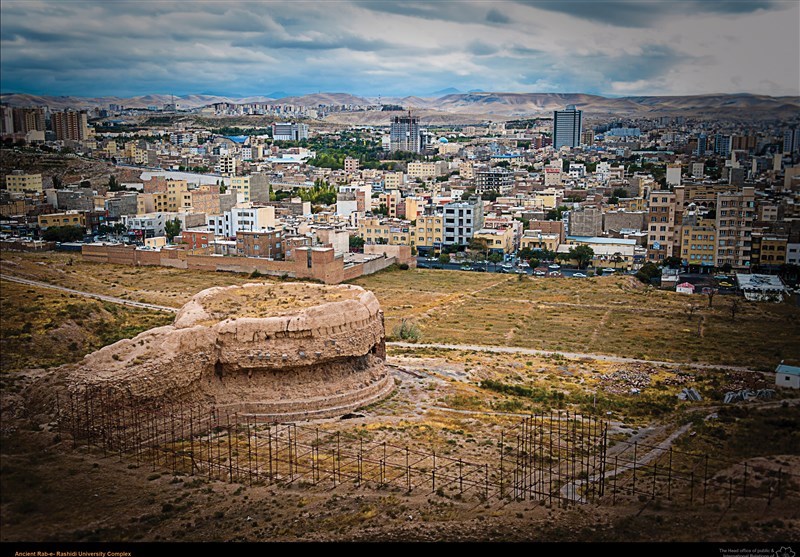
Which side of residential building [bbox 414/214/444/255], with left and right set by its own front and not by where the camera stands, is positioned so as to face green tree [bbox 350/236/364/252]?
right

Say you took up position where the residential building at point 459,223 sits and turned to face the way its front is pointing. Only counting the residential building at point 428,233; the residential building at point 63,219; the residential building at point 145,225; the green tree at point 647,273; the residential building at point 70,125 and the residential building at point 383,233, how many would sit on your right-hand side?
5

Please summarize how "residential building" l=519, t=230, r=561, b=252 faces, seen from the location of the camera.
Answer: facing the viewer

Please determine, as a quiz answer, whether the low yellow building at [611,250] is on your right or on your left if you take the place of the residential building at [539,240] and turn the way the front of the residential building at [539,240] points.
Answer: on your left

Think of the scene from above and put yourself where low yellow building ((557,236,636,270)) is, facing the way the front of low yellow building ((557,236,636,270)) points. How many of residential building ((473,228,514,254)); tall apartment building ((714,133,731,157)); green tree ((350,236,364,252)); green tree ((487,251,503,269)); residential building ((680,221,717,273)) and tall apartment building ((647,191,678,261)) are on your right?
3

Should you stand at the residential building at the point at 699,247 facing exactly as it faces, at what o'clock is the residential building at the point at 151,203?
the residential building at the point at 151,203 is roughly at 3 o'clock from the residential building at the point at 699,247.

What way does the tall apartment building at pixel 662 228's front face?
toward the camera

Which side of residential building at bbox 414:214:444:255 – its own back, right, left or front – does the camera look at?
front

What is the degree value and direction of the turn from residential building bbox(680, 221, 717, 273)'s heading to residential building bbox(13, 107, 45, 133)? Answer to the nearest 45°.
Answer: approximately 90° to its right

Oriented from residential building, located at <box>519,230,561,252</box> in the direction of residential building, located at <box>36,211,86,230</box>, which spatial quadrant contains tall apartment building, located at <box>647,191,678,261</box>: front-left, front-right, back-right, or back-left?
back-left

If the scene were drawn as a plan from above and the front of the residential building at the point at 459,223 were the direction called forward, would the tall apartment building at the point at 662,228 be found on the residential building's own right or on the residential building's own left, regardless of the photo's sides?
on the residential building's own left

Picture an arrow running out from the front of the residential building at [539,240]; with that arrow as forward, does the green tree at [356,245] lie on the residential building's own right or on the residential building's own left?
on the residential building's own right

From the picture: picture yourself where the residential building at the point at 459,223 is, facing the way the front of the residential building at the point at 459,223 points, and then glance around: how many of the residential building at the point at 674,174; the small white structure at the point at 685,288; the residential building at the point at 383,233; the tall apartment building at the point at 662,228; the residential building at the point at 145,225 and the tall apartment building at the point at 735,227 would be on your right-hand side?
2
